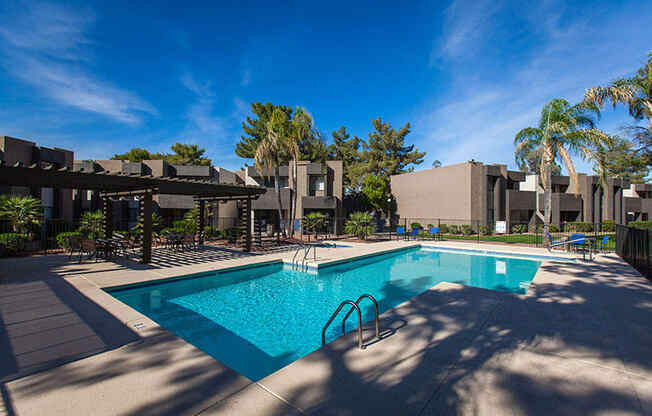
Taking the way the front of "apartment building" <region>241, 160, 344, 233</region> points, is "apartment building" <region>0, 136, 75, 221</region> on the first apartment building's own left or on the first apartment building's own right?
on the first apartment building's own right

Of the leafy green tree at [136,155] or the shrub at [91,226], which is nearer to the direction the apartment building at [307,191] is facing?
the shrub

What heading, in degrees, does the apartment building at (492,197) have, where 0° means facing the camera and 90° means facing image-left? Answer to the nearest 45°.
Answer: approximately 315°

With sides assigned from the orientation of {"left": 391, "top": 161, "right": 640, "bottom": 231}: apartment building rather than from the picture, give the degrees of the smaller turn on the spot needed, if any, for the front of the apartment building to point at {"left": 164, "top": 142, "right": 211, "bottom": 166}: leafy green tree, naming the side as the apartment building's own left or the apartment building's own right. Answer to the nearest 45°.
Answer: approximately 135° to the apartment building's own right

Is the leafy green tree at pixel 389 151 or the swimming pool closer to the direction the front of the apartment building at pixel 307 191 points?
the swimming pool

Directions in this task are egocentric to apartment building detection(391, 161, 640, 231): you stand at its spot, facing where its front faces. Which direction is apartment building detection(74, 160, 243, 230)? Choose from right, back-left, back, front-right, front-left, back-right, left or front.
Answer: right

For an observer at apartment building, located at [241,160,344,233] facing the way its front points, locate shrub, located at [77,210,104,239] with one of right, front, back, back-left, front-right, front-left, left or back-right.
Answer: front-right

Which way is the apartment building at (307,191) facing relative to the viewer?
toward the camera

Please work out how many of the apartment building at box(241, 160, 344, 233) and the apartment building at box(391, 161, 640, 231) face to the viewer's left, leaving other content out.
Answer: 0

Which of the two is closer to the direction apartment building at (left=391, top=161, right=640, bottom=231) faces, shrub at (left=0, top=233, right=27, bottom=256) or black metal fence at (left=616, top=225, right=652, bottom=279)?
the black metal fence

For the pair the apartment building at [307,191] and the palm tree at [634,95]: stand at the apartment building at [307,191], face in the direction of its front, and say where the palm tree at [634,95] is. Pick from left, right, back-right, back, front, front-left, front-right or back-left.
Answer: front-left

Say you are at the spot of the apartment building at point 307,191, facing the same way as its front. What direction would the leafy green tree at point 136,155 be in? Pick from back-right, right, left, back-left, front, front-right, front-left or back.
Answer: back-right
